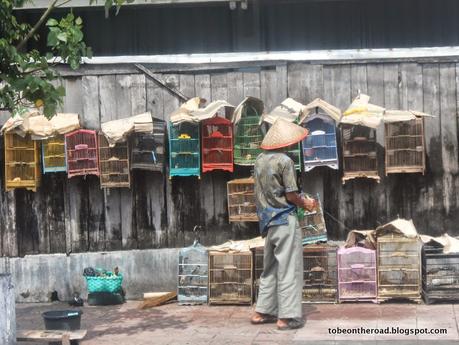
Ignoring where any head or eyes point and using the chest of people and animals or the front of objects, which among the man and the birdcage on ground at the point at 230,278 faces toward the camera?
the birdcage on ground

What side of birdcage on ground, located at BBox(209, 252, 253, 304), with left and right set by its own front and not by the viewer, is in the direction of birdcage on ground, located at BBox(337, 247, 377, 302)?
left

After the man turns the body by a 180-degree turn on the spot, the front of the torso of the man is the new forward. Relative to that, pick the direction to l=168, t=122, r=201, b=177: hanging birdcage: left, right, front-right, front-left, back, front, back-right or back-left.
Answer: right

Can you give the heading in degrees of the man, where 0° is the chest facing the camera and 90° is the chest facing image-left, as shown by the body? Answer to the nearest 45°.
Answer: approximately 225°

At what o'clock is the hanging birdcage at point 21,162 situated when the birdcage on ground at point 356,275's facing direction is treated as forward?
The hanging birdcage is roughly at 3 o'clock from the birdcage on ground.

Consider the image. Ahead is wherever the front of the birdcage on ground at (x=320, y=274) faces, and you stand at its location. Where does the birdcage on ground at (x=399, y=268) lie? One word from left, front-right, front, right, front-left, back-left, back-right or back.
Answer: left

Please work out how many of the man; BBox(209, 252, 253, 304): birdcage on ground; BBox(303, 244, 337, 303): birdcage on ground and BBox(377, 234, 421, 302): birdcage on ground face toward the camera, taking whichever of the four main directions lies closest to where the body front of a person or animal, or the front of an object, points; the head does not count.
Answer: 3

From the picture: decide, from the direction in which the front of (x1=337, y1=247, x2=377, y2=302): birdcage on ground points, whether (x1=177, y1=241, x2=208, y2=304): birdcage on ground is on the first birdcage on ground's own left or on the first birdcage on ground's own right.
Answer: on the first birdcage on ground's own right

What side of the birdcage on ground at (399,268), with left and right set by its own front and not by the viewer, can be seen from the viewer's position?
front

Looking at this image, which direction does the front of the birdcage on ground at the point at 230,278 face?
toward the camera

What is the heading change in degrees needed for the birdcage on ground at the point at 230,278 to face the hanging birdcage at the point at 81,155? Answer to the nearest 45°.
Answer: approximately 90° to its right

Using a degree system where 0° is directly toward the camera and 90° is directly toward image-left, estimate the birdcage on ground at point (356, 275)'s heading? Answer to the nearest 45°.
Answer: approximately 0°

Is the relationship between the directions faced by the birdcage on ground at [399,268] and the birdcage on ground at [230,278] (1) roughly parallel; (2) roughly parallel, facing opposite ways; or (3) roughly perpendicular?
roughly parallel

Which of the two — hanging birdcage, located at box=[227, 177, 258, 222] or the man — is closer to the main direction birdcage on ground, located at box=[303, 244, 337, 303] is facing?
the man

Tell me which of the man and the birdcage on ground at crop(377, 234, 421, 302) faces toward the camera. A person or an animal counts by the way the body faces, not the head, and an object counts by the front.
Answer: the birdcage on ground

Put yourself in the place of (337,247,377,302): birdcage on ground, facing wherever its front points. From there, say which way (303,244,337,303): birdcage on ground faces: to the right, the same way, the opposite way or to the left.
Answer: the same way

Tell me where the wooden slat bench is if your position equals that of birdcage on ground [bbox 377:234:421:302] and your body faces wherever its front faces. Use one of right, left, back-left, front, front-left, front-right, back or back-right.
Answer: front-right

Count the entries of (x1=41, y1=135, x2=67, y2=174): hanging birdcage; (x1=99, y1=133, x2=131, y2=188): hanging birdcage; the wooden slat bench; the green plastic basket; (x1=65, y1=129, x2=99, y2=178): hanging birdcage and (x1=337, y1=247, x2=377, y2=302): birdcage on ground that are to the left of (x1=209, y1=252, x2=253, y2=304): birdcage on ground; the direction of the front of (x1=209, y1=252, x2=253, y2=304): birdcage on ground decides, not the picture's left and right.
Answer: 1
